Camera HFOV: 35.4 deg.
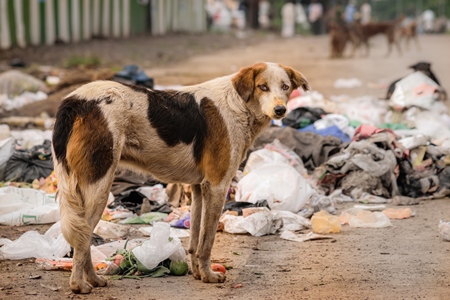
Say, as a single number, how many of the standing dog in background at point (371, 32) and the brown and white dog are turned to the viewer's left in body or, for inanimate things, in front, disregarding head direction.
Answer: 1

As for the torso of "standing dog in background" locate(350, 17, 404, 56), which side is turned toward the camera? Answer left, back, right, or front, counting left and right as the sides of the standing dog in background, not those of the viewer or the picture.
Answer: left

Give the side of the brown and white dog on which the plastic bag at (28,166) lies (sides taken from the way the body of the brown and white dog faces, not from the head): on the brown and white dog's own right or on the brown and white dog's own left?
on the brown and white dog's own left

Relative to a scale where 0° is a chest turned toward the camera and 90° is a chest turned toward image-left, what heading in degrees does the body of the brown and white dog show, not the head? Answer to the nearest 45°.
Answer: approximately 270°

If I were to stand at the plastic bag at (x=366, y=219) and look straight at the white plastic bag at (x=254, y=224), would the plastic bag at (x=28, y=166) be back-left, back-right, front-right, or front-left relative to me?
front-right

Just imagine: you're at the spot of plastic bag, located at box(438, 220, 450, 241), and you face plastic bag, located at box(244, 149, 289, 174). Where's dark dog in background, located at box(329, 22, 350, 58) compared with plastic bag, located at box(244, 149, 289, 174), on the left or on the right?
right

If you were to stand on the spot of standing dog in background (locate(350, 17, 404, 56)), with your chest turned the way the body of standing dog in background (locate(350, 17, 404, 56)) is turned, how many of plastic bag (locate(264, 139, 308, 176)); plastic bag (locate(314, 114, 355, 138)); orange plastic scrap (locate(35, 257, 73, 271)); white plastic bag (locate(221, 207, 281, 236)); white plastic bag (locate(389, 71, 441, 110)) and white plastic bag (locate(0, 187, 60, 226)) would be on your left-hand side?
6

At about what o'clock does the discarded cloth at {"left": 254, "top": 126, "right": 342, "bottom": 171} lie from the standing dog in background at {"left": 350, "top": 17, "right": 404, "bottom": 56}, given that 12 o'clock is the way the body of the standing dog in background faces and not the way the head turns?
The discarded cloth is roughly at 9 o'clock from the standing dog in background.

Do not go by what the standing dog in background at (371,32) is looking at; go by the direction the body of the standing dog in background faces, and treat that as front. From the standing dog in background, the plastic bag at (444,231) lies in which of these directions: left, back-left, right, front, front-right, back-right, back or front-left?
left

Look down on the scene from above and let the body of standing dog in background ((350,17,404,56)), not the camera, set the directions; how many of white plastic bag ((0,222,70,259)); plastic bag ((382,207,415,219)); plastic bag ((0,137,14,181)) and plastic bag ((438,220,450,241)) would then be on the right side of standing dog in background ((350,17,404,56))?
0

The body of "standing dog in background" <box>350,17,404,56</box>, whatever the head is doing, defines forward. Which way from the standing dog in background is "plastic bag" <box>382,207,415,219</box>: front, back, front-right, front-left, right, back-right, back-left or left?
left

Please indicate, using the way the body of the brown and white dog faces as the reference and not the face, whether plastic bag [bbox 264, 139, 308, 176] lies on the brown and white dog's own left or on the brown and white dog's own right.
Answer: on the brown and white dog's own left

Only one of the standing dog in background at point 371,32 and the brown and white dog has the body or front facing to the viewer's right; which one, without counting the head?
the brown and white dog

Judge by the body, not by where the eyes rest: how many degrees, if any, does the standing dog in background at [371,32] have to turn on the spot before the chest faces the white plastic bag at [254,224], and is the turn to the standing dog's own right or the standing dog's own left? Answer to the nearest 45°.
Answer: approximately 90° to the standing dog's own left

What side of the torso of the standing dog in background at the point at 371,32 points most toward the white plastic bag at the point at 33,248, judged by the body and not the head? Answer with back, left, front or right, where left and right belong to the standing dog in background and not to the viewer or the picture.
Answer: left
